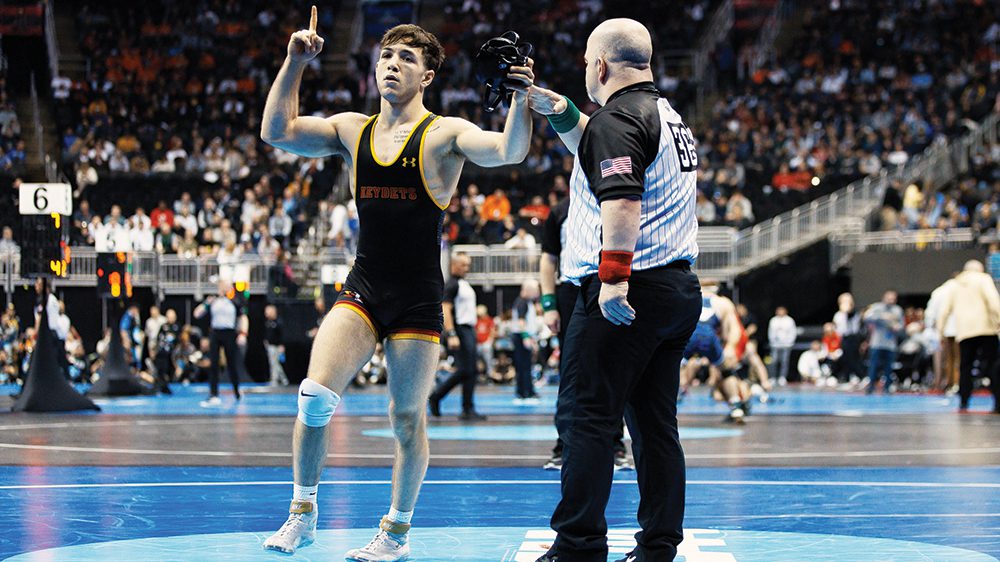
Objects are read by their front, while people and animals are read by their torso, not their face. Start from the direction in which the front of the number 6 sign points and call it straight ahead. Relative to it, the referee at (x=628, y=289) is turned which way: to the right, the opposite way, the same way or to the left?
the opposite way

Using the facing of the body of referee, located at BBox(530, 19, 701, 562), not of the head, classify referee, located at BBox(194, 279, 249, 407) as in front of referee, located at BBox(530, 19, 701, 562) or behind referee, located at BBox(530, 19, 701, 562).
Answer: in front

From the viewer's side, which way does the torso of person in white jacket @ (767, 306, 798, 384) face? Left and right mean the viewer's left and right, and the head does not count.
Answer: facing the viewer

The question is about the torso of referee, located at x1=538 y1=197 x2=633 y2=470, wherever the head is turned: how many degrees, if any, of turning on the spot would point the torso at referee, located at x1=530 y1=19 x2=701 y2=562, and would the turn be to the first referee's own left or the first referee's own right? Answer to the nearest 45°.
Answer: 0° — they already face them

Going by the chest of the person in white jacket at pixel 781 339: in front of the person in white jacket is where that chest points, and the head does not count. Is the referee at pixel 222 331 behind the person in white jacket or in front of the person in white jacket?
in front

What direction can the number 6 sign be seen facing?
toward the camera

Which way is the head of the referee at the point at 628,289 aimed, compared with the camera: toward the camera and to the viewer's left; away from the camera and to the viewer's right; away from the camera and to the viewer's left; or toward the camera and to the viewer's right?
away from the camera and to the viewer's left

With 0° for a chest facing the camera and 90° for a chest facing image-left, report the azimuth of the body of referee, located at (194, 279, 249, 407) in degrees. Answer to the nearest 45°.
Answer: approximately 45°

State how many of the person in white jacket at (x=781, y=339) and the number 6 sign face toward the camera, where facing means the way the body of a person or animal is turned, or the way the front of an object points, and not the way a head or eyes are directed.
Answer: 2
